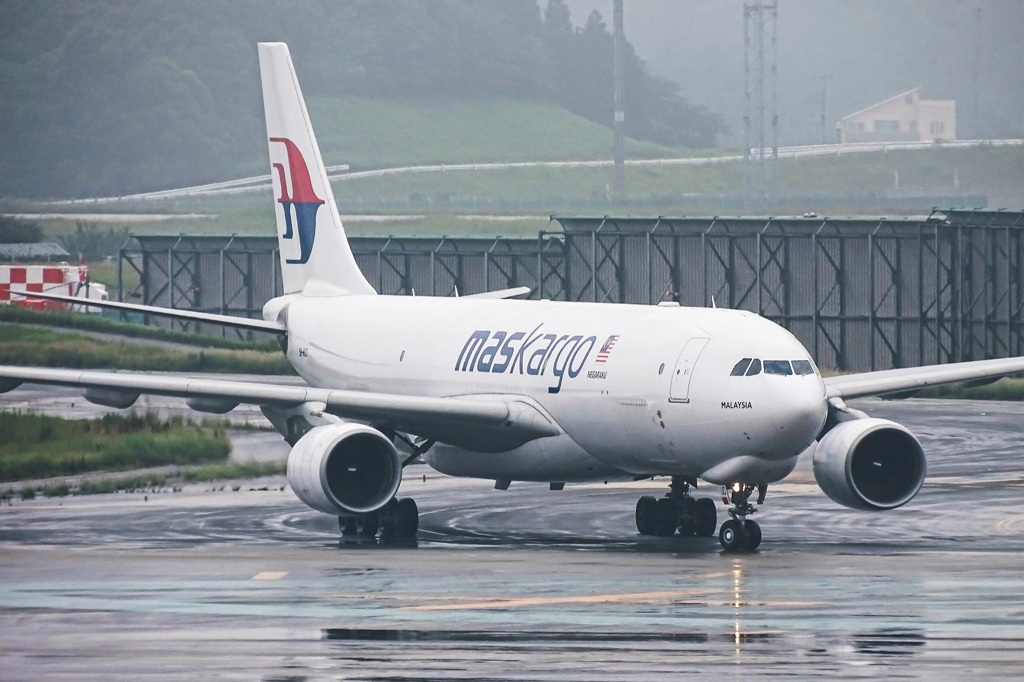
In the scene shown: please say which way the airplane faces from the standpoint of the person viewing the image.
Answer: facing the viewer and to the right of the viewer
